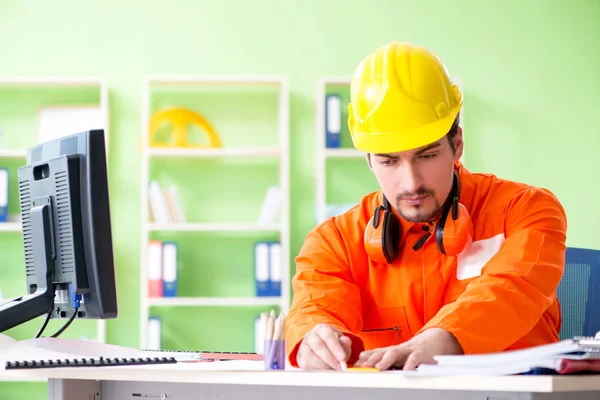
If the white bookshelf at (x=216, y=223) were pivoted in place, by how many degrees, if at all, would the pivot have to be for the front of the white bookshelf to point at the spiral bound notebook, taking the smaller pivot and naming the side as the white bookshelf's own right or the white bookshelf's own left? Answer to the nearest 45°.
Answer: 0° — it already faces it

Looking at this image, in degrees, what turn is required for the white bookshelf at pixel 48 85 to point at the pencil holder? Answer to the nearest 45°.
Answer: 0° — it already faces it

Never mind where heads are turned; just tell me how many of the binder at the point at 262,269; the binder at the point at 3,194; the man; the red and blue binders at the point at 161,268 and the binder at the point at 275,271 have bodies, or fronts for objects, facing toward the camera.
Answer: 5

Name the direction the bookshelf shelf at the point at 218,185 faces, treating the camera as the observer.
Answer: facing the viewer

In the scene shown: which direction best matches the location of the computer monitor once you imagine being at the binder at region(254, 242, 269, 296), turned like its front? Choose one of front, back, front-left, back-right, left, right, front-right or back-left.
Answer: front

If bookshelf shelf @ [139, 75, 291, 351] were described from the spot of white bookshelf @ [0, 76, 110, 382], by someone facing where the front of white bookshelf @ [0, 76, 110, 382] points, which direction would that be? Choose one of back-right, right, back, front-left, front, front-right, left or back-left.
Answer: left

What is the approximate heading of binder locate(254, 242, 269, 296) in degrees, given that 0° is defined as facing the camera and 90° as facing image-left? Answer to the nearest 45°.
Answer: approximately 0°

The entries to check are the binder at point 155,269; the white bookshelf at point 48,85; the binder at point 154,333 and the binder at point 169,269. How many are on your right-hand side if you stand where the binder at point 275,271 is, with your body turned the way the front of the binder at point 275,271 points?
4

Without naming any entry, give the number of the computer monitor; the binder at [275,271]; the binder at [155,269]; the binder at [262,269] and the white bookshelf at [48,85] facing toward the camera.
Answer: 4

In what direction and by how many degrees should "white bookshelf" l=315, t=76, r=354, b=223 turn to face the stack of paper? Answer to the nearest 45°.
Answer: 0° — it already faces it

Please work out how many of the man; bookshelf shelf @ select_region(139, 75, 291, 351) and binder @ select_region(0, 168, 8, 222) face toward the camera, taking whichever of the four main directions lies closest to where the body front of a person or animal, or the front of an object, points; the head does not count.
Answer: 3

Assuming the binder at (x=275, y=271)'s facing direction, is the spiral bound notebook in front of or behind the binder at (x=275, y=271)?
in front

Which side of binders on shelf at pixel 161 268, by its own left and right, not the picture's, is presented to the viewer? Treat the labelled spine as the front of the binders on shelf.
front

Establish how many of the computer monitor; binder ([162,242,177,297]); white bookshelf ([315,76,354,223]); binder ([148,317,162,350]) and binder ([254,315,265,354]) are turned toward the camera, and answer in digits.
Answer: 4

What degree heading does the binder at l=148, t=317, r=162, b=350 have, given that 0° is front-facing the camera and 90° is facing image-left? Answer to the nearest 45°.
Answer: approximately 0°

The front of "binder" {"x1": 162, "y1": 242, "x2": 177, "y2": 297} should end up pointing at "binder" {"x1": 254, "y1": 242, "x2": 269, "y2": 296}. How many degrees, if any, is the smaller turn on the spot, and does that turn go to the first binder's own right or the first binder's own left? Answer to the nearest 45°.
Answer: approximately 90° to the first binder's own left

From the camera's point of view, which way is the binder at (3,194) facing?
toward the camera

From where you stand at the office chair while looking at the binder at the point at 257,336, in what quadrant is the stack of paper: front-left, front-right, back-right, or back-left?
back-left
